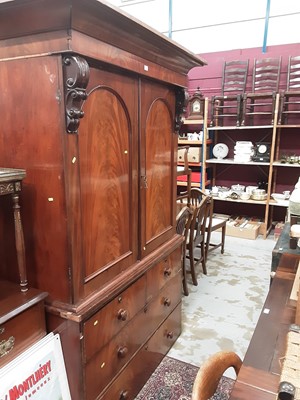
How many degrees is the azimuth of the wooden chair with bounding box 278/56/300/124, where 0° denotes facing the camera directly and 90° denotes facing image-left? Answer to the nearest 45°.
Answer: approximately 0°

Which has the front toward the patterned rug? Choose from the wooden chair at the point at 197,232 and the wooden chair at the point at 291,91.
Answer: the wooden chair at the point at 291,91

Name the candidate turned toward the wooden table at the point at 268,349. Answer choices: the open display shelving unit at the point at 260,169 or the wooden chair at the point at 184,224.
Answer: the open display shelving unit

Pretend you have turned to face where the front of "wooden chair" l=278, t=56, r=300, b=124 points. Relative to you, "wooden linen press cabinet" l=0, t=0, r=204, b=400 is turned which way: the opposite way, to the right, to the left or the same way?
to the left

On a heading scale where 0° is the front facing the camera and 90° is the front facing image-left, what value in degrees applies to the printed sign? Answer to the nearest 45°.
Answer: approximately 315°

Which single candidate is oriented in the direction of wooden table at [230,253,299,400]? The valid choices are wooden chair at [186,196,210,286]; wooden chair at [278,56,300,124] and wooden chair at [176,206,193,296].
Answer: wooden chair at [278,56,300,124]

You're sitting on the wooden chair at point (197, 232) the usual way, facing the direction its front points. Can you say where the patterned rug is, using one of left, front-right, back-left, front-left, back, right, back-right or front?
back-left

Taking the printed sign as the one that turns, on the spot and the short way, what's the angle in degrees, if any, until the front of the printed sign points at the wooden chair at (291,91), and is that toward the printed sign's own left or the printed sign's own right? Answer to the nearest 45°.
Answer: approximately 90° to the printed sign's own left

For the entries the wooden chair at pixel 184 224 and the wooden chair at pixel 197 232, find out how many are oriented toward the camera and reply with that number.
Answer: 0

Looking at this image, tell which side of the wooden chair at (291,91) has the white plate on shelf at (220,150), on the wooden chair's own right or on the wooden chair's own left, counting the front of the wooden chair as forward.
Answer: on the wooden chair's own right

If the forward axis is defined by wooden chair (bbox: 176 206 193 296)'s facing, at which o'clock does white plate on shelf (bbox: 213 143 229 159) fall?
The white plate on shelf is roughly at 2 o'clock from the wooden chair.

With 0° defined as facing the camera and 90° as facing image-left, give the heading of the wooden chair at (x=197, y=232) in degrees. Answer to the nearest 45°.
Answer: approximately 135°
